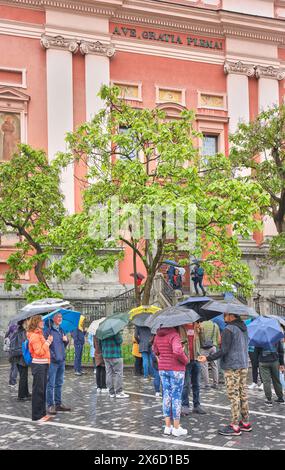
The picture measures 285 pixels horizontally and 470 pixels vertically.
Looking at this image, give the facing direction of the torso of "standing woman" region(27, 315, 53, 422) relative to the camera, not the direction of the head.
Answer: to the viewer's right

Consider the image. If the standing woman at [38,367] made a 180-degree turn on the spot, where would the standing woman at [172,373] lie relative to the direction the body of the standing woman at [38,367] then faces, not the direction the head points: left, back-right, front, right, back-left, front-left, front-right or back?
back-left

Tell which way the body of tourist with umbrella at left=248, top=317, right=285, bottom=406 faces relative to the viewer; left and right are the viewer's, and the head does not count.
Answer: facing away from the viewer

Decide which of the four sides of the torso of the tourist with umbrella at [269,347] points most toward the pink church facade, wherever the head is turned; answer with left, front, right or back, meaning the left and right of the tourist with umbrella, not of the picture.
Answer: front

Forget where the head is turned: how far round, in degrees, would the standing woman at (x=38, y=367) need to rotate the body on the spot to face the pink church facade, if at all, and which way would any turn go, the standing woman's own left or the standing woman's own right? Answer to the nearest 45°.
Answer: approximately 90° to the standing woman's own left

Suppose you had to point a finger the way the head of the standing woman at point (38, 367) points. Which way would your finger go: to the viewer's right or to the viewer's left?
to the viewer's right

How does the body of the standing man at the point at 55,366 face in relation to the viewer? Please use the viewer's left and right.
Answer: facing the viewer and to the right of the viewer

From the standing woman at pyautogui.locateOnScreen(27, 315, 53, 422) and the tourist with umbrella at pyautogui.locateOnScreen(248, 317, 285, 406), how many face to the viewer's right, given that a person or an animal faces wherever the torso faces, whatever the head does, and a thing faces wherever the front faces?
1

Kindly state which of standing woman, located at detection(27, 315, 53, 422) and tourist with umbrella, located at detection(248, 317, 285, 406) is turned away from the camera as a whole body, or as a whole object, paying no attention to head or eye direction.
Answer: the tourist with umbrella
